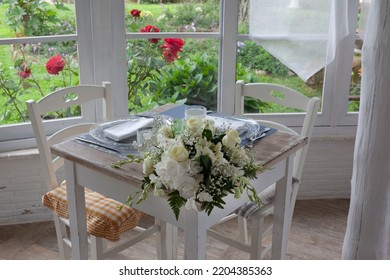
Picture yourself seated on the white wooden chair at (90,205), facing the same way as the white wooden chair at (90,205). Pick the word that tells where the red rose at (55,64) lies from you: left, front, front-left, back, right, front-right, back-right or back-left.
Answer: back-left

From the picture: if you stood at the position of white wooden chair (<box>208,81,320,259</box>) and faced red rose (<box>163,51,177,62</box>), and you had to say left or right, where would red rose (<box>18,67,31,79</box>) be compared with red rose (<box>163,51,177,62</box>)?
left

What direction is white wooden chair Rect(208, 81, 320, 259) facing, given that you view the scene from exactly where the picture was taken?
facing the viewer and to the left of the viewer

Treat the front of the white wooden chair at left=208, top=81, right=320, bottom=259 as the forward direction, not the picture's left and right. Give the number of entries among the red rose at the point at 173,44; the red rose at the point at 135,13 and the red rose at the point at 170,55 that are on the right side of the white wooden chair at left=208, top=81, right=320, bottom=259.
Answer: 3

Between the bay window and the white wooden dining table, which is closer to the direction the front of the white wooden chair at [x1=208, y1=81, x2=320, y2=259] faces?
the white wooden dining table

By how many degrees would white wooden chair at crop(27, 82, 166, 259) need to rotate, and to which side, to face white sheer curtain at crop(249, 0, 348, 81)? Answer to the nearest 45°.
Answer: approximately 90° to its left

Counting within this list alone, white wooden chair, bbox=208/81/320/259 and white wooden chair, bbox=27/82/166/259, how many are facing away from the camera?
0

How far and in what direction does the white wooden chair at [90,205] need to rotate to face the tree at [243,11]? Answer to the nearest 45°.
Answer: approximately 90° to its left

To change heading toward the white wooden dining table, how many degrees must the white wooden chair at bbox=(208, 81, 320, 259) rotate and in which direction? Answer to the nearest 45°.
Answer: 0° — it already faces it

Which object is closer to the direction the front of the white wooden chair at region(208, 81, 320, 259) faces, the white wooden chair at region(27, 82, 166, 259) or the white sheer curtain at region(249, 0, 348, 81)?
the white wooden chair

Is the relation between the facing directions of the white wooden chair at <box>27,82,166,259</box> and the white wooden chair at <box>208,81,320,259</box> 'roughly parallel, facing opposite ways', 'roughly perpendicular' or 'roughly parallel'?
roughly perpendicular

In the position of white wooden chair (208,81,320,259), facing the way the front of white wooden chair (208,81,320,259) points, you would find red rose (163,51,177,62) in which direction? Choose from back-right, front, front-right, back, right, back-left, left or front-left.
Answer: right
